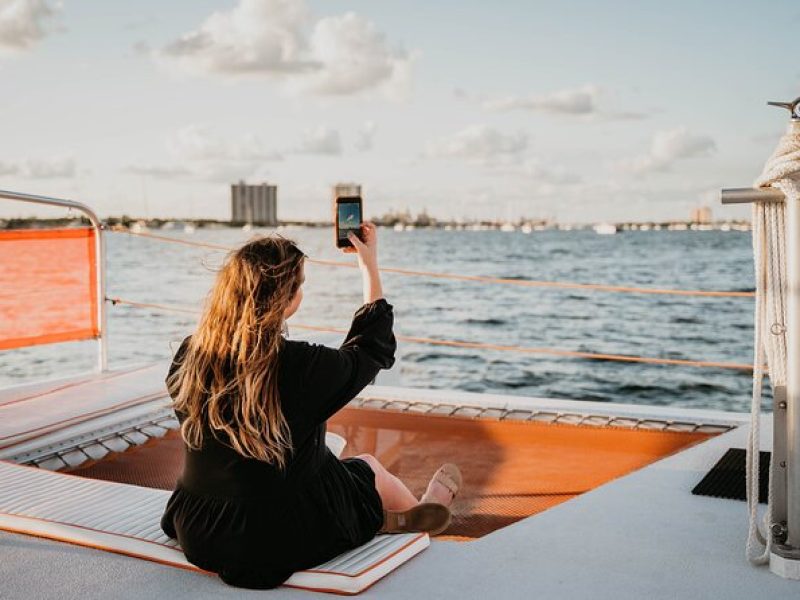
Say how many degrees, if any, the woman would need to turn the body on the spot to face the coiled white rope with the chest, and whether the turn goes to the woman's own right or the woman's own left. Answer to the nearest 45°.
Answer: approximately 45° to the woman's own right

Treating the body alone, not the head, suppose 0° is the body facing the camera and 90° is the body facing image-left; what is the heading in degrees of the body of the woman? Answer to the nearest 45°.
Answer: approximately 225°
